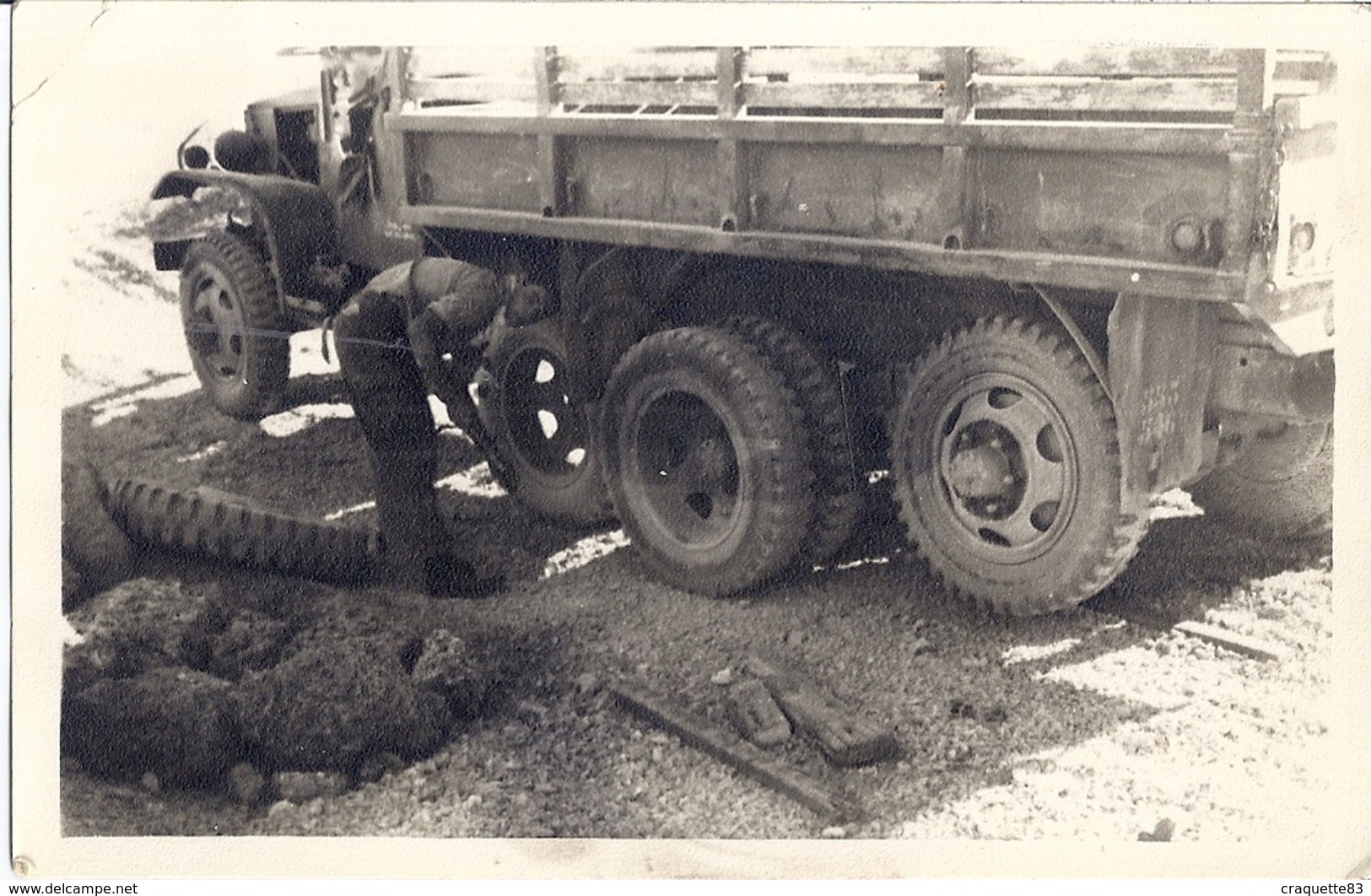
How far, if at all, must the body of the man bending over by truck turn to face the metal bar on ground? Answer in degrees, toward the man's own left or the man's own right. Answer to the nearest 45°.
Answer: approximately 45° to the man's own right

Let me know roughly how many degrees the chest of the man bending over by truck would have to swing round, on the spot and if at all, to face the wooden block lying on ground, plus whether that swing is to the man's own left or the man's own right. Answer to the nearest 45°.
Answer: approximately 45° to the man's own right

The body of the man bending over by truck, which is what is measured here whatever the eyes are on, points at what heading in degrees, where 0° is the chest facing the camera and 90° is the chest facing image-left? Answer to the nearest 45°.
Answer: approximately 270°

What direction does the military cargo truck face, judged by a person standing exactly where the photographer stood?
facing away from the viewer and to the left of the viewer
